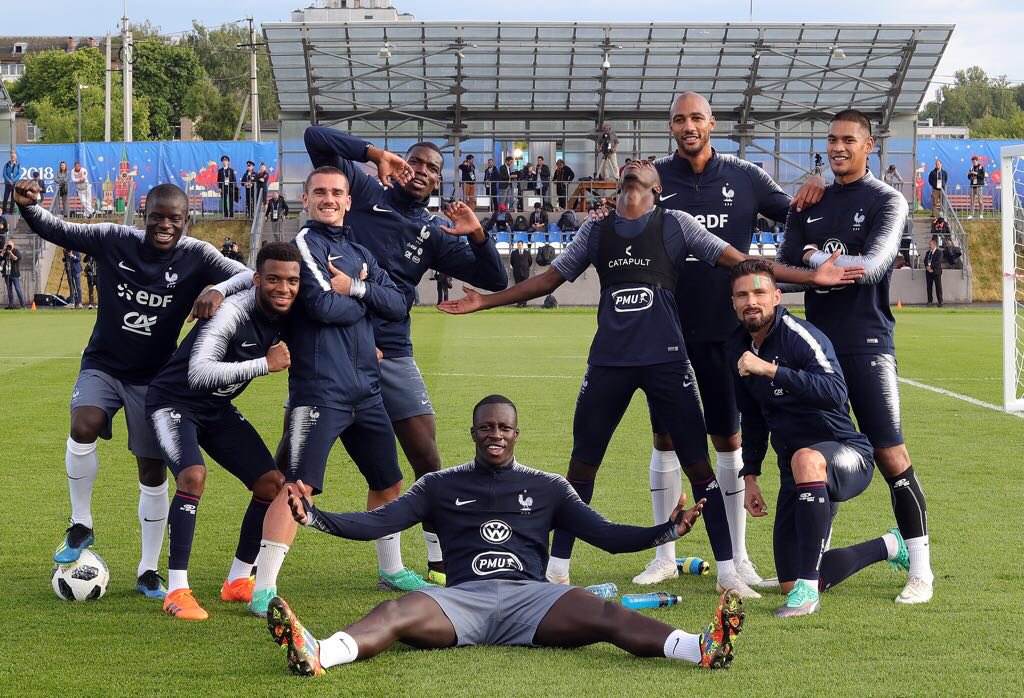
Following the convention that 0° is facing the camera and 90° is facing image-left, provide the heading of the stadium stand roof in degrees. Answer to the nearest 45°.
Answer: approximately 0°

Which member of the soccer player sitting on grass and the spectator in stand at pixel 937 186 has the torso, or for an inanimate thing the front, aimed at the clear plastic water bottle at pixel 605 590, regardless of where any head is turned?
the spectator in stand

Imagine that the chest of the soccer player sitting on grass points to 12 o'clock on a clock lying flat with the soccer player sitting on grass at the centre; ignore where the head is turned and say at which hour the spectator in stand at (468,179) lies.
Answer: The spectator in stand is roughly at 6 o'clock from the soccer player sitting on grass.

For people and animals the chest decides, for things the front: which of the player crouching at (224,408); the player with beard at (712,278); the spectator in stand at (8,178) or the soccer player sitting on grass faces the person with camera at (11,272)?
the spectator in stand

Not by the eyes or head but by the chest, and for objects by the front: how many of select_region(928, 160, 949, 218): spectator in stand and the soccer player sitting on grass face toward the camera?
2

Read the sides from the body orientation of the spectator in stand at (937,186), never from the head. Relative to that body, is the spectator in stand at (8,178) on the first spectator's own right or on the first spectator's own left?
on the first spectator's own right

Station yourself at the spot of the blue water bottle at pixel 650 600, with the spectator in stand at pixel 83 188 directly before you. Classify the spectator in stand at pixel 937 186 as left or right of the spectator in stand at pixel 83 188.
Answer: right
